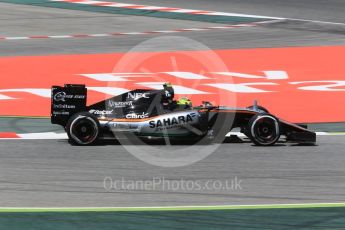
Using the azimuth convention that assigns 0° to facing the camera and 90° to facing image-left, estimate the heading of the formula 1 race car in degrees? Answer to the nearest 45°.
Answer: approximately 270°
